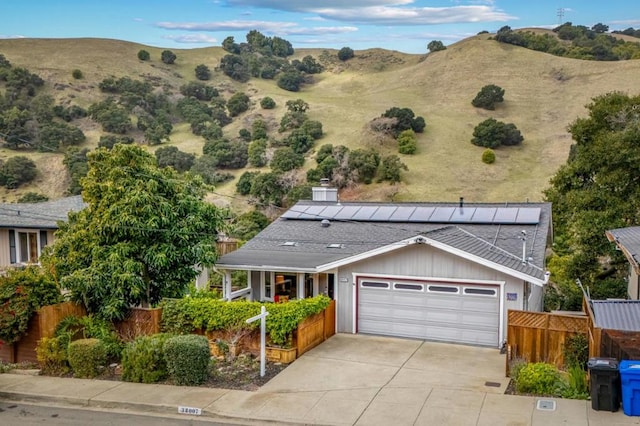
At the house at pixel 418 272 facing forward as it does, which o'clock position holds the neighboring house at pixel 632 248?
The neighboring house is roughly at 9 o'clock from the house.

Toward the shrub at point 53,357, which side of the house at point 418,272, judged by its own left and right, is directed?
right

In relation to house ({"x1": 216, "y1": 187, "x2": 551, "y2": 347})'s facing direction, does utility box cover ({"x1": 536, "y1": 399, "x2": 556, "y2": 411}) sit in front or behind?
in front

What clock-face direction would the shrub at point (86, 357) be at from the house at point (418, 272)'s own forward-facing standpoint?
The shrub is roughly at 2 o'clock from the house.

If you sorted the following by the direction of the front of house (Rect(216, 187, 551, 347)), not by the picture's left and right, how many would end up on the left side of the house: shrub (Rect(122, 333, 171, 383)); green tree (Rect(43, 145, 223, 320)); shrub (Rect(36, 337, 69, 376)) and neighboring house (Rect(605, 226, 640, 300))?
1

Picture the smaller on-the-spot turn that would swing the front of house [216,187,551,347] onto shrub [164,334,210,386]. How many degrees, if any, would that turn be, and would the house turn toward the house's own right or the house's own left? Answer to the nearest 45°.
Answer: approximately 45° to the house's own right

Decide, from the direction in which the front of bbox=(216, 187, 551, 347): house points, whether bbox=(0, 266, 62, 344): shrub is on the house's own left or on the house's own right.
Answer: on the house's own right

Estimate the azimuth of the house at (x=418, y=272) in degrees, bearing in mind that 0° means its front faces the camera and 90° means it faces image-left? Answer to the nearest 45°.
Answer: approximately 0°

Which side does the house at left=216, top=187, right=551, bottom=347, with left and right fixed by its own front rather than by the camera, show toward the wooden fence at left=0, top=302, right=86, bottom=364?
right

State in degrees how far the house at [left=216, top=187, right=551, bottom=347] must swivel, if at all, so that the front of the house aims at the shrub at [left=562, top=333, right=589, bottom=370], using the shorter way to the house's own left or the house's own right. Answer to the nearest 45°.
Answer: approximately 45° to the house's own left

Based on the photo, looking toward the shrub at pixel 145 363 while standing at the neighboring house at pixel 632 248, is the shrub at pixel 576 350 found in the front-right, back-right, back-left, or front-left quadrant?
front-left

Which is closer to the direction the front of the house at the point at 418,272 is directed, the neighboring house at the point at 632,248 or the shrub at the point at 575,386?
the shrub

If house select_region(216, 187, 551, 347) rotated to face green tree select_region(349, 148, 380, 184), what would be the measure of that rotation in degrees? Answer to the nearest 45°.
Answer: approximately 180°

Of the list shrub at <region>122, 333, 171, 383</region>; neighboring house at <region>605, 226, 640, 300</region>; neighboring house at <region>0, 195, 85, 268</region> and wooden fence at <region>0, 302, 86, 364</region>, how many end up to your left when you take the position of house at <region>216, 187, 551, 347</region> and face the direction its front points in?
1

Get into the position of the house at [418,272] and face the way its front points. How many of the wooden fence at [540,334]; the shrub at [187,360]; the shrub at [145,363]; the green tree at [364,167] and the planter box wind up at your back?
1
